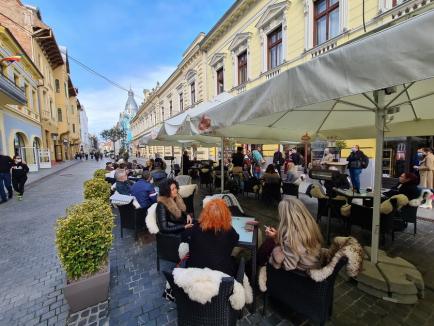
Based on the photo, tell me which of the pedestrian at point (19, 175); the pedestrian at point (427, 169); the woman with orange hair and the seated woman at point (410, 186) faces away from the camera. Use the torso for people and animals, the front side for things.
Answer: the woman with orange hair

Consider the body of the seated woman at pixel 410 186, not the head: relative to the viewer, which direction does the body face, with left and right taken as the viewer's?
facing to the left of the viewer

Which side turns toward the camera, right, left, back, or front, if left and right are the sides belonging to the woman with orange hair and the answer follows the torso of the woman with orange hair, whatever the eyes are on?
back

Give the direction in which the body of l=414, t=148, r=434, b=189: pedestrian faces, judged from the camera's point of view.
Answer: to the viewer's left

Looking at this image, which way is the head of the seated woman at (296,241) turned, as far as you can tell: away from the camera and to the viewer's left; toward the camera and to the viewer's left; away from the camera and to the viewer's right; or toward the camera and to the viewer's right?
away from the camera and to the viewer's left

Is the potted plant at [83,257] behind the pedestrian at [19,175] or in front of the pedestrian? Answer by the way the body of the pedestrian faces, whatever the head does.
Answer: in front

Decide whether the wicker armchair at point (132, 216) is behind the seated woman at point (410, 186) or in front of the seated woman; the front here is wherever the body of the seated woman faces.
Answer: in front

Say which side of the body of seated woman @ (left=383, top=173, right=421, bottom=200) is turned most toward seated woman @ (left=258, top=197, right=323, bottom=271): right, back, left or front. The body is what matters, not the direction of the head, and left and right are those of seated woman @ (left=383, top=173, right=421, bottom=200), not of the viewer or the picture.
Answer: left

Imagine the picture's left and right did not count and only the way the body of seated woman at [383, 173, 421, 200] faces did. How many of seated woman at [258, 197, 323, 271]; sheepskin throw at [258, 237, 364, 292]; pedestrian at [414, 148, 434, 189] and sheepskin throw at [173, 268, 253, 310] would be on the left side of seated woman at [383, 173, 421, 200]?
3

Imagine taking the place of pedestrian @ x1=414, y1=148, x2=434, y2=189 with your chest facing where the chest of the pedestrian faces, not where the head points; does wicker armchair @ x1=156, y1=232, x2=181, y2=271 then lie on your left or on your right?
on your left

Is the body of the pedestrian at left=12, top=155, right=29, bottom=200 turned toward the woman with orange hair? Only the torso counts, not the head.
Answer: yes

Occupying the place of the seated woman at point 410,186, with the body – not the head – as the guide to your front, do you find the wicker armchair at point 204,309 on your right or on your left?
on your left

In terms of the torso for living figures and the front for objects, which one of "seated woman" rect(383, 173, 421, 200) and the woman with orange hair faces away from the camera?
the woman with orange hair

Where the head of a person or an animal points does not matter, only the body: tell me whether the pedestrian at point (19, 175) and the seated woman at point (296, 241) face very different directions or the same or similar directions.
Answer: very different directions

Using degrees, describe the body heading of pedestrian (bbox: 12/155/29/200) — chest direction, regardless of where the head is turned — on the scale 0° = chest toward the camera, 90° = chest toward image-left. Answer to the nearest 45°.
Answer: approximately 0°
